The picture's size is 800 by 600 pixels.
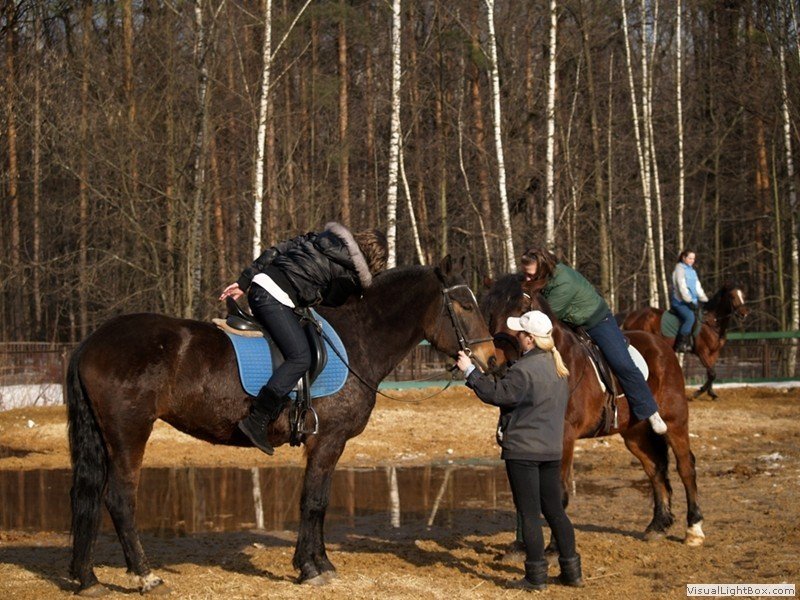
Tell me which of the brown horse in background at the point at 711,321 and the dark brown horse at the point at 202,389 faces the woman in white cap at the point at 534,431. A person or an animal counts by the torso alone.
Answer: the dark brown horse

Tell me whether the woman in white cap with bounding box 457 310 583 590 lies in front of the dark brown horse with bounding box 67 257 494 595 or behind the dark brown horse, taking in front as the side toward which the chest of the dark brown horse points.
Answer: in front

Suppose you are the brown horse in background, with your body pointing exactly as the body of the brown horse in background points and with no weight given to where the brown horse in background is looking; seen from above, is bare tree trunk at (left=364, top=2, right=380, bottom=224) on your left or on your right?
on your left

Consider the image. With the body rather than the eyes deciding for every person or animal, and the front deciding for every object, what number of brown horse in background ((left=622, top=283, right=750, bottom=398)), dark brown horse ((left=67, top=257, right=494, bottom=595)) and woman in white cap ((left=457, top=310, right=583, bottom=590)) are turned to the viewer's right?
2

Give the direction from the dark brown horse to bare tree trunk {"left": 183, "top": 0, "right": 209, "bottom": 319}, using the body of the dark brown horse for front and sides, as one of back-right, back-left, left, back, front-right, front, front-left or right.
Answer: left

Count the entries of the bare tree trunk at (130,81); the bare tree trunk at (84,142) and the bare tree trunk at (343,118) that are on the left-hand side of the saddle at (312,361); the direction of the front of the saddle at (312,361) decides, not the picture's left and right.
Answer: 3

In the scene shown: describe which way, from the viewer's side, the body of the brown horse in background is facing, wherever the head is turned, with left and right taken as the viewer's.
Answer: facing to the right of the viewer

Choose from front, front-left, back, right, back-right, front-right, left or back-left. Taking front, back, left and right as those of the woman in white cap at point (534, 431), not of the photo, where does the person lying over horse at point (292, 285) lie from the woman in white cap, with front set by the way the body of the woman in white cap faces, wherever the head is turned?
front-left

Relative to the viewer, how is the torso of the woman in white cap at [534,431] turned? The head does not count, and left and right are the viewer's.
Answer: facing away from the viewer and to the left of the viewer

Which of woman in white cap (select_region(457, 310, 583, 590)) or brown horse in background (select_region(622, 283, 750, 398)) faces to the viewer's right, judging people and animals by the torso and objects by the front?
the brown horse in background

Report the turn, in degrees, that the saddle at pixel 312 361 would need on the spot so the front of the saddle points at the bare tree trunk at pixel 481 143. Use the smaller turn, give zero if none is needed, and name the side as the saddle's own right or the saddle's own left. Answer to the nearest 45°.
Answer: approximately 90° to the saddle's own left

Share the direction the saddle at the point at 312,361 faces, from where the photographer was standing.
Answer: facing to the right of the viewer

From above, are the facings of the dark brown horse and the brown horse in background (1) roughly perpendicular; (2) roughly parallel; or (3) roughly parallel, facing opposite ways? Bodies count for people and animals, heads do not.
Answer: roughly parallel

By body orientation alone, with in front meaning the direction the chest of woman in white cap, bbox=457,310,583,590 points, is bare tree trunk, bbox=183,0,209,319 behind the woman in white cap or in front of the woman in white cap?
in front

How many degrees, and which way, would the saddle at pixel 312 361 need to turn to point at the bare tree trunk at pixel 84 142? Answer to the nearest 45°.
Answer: approximately 90° to its left

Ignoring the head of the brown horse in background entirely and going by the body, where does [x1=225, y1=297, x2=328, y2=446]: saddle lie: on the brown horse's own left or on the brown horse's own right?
on the brown horse's own right
